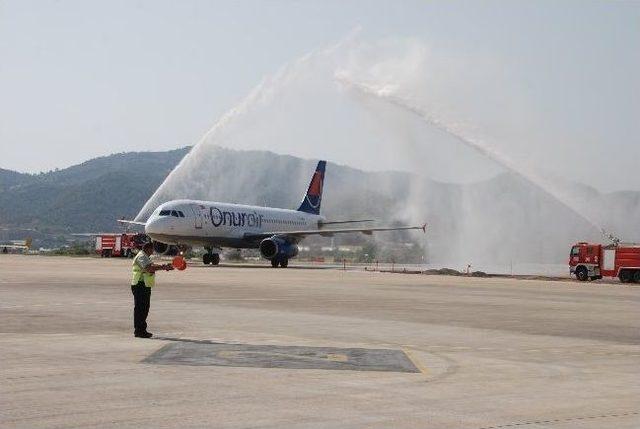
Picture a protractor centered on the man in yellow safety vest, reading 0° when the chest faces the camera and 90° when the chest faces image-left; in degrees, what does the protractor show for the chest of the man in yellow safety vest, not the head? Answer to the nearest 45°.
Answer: approximately 270°
